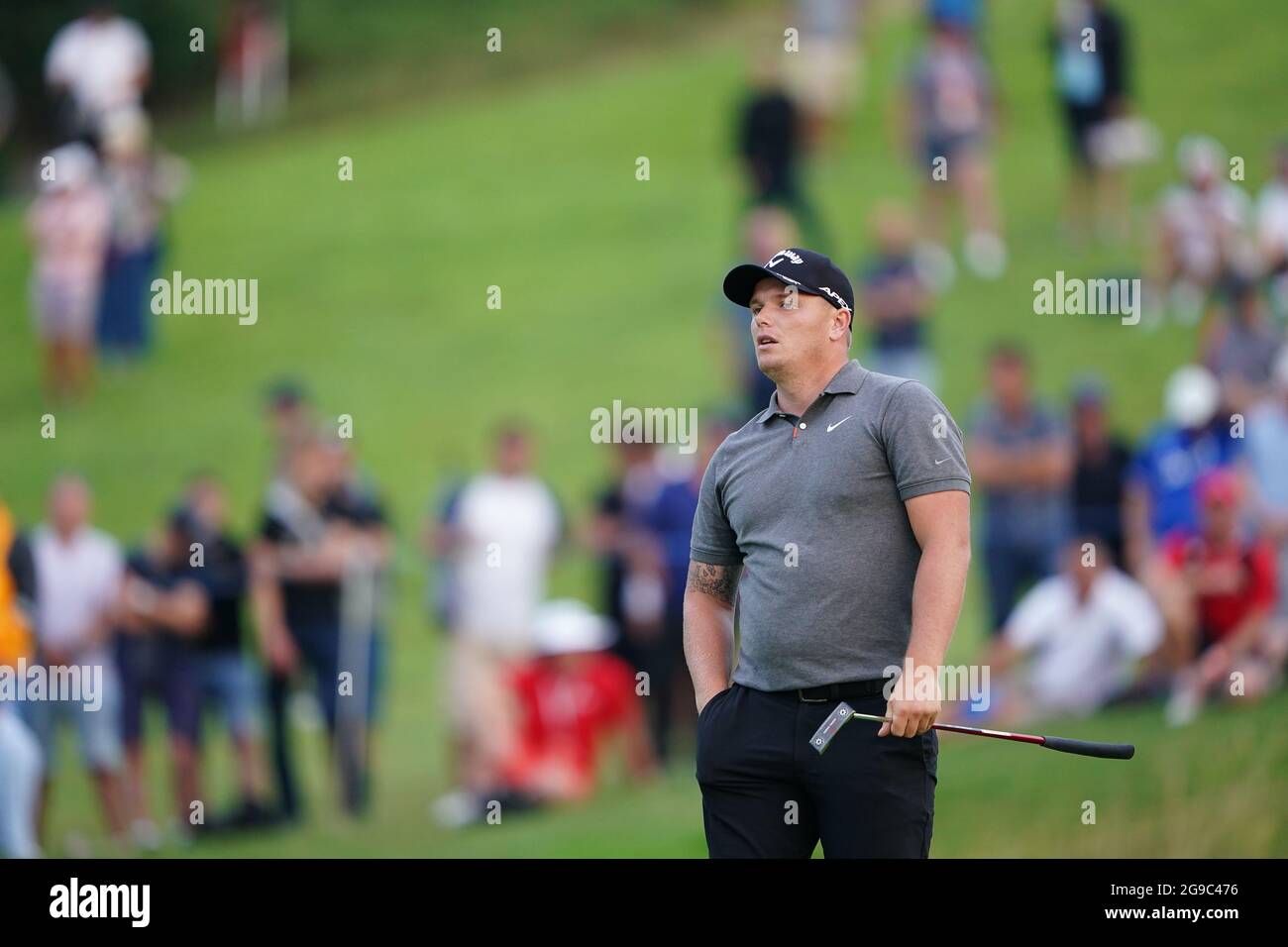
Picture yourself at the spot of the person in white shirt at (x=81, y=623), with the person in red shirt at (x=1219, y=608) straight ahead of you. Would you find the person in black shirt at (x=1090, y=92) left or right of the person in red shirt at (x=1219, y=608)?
left

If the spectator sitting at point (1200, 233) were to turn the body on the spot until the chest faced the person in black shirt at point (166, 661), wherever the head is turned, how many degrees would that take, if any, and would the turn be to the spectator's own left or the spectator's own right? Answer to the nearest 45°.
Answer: approximately 45° to the spectator's own right

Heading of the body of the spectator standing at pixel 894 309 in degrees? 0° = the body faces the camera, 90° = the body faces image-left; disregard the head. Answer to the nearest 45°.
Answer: approximately 0°

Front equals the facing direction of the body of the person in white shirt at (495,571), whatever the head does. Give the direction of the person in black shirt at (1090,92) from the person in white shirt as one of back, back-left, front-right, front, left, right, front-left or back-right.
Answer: back-left

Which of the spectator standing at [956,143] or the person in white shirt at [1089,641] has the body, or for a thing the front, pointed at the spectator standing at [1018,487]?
the spectator standing at [956,143]

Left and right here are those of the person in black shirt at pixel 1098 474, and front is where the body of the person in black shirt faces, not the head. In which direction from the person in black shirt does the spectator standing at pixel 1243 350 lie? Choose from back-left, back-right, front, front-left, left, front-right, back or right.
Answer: back-left

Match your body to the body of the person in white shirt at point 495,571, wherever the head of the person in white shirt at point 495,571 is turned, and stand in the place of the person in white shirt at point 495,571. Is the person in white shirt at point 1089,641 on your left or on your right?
on your left

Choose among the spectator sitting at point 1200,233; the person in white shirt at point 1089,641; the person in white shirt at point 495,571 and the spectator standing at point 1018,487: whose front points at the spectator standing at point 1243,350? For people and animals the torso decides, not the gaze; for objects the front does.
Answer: the spectator sitting at point 1200,233
